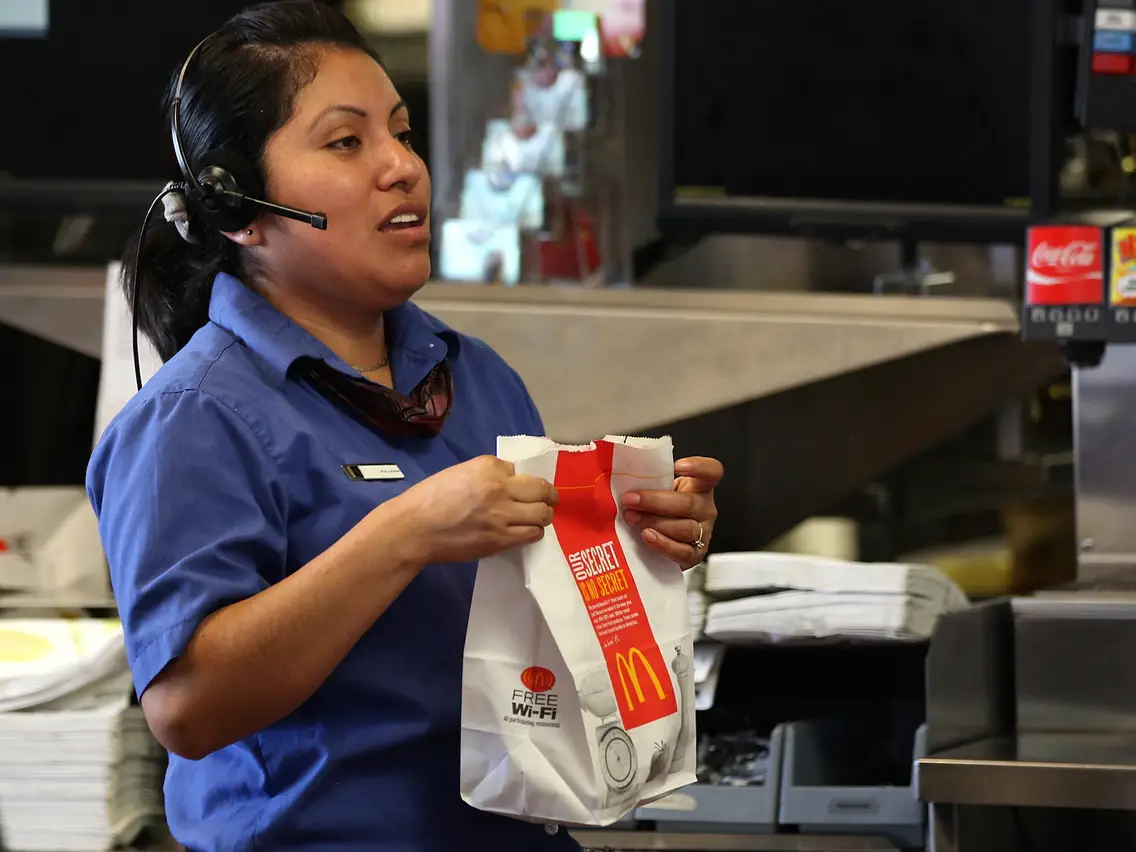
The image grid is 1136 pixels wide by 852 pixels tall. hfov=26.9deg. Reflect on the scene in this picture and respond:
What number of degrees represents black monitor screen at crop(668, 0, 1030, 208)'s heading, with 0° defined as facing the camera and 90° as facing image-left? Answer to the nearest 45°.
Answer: approximately 0°

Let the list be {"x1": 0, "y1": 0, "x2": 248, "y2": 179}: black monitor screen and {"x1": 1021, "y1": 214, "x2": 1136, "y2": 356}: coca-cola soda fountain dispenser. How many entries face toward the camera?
2

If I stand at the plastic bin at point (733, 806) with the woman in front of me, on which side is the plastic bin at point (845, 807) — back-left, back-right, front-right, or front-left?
back-left
